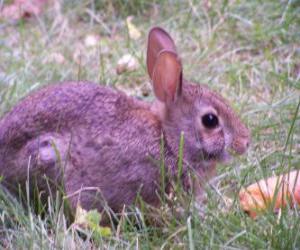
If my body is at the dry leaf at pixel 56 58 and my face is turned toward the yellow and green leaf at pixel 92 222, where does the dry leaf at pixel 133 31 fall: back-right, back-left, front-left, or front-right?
back-left

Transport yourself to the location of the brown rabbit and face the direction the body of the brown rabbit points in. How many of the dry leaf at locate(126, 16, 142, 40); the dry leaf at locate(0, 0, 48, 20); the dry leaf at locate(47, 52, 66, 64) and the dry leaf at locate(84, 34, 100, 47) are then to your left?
4

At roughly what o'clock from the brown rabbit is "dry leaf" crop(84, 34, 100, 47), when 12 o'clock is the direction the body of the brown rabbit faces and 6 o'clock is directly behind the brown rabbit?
The dry leaf is roughly at 9 o'clock from the brown rabbit.

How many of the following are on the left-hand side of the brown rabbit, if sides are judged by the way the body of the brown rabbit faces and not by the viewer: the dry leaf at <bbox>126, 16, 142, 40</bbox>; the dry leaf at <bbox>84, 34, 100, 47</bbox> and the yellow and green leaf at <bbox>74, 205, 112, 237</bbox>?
2

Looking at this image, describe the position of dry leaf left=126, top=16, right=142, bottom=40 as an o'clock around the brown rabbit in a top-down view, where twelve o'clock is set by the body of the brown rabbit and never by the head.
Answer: The dry leaf is roughly at 9 o'clock from the brown rabbit.

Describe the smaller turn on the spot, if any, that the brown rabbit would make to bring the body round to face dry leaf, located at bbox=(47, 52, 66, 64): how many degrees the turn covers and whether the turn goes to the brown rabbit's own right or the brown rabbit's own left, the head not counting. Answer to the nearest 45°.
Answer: approximately 90° to the brown rabbit's own left

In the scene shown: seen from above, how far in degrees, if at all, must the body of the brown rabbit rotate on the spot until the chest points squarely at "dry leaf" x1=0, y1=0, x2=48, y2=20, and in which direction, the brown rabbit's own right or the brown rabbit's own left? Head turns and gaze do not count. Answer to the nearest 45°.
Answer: approximately 90° to the brown rabbit's own left

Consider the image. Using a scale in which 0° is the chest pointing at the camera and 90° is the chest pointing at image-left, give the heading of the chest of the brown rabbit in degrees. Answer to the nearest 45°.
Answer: approximately 270°
